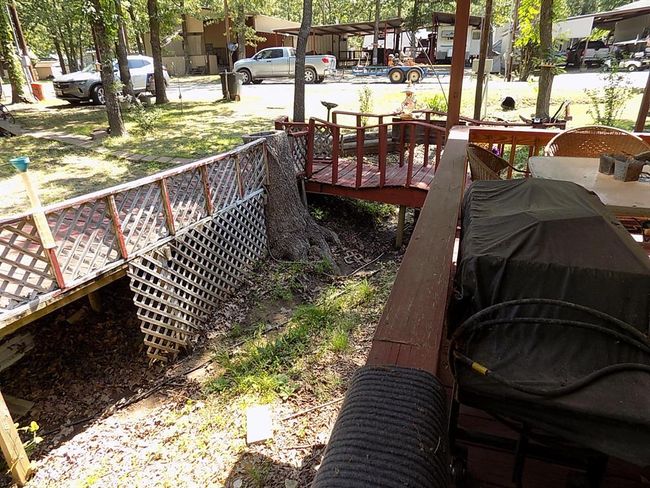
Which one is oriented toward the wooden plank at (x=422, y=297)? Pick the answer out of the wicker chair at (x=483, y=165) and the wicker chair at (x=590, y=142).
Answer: the wicker chair at (x=590, y=142)

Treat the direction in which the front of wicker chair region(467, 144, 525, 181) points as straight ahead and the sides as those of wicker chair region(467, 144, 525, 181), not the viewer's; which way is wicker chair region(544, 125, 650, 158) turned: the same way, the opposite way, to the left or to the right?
to the right

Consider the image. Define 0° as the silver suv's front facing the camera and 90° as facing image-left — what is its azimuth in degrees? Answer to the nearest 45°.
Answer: approximately 45°

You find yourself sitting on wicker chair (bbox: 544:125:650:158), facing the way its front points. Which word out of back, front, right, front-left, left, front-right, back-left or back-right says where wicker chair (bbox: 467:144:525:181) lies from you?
front-right

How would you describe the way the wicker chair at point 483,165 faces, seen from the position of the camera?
facing to the right of the viewer

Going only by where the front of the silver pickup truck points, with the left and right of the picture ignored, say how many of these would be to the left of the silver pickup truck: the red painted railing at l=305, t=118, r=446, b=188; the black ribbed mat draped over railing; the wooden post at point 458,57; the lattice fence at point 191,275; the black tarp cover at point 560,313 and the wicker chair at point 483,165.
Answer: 6

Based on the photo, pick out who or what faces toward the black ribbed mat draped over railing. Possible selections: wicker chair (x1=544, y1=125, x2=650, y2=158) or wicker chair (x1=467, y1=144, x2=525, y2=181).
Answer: wicker chair (x1=544, y1=125, x2=650, y2=158)

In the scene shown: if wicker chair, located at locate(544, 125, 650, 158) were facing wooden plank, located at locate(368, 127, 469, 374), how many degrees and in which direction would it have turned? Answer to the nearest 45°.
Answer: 0° — it already faces it

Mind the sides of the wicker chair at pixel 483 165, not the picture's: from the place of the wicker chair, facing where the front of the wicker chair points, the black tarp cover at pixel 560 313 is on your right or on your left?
on your right

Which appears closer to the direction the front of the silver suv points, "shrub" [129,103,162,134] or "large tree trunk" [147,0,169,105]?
the shrub

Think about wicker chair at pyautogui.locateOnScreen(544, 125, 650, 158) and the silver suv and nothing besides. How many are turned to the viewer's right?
0

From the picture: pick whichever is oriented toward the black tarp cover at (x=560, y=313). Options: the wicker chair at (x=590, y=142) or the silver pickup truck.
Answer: the wicker chair

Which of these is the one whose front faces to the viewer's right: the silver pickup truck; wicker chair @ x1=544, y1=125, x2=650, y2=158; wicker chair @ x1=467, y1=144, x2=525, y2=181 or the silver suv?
wicker chair @ x1=467, y1=144, x2=525, y2=181

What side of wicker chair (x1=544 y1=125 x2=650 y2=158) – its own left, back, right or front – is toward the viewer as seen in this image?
front

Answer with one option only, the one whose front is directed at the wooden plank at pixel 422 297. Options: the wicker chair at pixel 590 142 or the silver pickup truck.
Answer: the wicker chair
